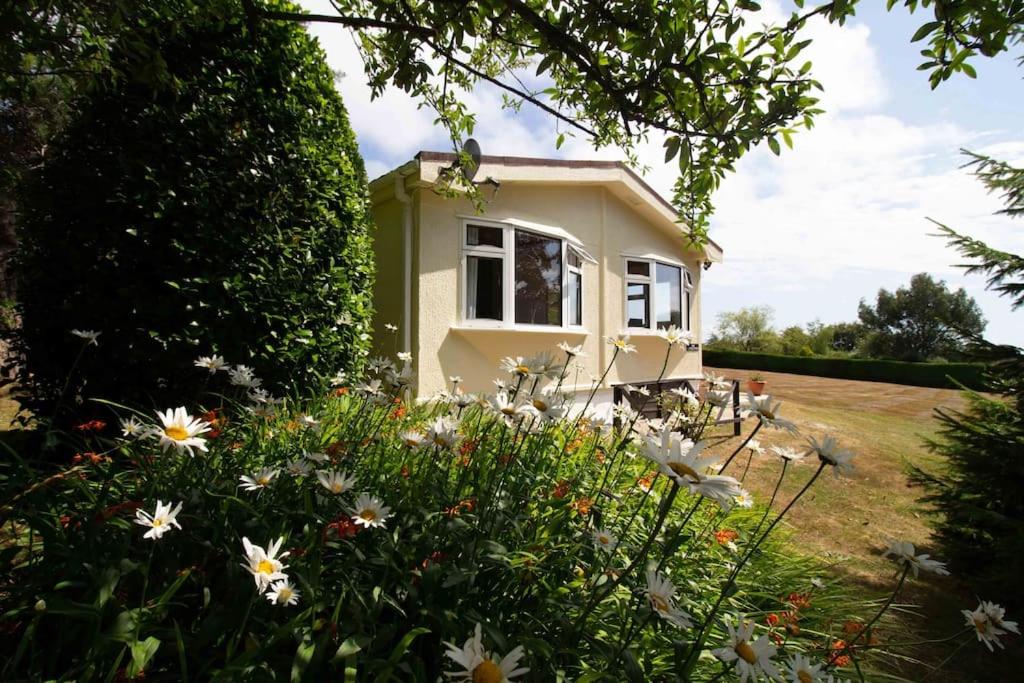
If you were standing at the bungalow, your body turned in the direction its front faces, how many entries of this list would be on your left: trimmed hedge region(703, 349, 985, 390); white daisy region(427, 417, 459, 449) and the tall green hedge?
1

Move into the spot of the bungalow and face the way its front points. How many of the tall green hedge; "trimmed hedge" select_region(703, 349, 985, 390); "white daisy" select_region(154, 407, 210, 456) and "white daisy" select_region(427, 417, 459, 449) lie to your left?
1

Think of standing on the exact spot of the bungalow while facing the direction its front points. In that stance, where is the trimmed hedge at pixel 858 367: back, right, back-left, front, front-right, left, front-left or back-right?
left

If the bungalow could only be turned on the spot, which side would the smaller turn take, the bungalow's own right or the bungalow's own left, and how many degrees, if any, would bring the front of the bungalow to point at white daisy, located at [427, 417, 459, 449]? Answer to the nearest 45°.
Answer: approximately 45° to the bungalow's own right

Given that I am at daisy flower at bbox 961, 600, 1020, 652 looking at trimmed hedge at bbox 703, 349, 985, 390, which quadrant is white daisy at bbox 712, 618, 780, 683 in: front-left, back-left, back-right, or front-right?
back-left

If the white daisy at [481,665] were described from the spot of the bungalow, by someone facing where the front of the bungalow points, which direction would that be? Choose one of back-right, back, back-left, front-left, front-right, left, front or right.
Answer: front-right

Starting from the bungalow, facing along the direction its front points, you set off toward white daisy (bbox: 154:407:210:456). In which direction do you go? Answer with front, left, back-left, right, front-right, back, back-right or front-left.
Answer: front-right

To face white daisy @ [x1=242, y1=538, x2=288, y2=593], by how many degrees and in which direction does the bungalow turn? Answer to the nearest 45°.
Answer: approximately 45° to its right

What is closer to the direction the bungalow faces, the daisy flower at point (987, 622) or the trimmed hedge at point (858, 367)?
the daisy flower

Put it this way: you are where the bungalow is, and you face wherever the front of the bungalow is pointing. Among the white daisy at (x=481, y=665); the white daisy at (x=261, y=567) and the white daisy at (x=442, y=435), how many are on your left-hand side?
0

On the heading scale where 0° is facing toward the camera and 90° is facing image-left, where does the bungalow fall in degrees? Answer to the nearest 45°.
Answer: approximately 315°

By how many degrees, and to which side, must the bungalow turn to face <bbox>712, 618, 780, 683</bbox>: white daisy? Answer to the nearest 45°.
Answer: approximately 45° to its right

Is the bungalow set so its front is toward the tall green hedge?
no
